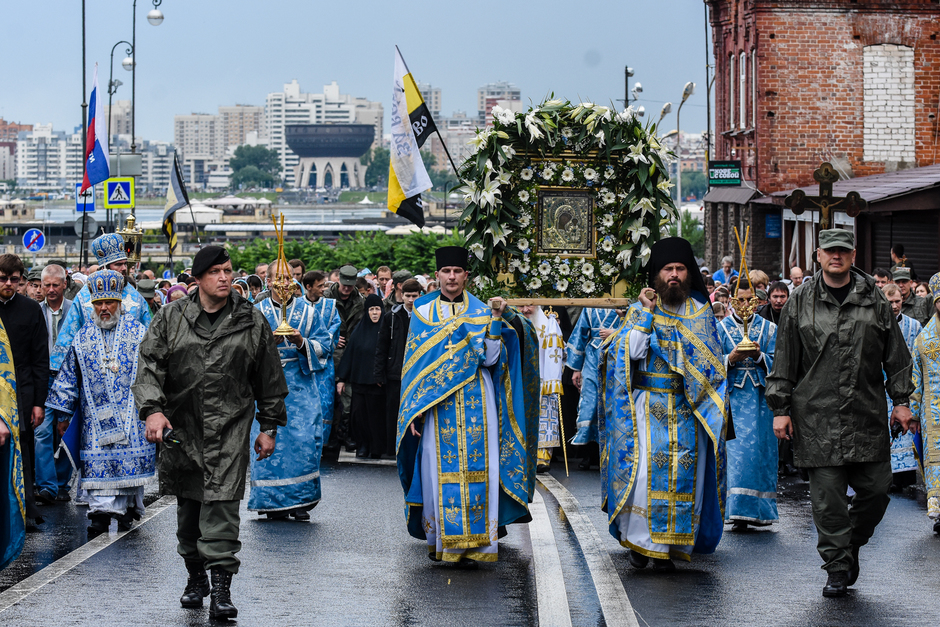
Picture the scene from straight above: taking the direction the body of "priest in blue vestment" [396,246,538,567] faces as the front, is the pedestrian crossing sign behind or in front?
behind

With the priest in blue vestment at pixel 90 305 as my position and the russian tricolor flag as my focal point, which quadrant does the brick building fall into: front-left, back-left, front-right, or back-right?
front-right

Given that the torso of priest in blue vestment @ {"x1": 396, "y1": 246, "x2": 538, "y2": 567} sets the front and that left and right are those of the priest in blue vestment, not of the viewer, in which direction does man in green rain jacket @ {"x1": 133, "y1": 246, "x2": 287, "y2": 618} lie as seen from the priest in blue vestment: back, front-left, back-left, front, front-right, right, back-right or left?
front-right

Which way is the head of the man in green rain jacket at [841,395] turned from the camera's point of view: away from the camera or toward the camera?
toward the camera

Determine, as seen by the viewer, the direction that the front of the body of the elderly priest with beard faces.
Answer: toward the camera

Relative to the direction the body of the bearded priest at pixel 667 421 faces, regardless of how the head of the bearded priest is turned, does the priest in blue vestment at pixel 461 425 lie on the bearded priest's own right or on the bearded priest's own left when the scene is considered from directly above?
on the bearded priest's own right

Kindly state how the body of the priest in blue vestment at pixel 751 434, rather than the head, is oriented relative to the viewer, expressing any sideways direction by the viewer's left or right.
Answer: facing the viewer

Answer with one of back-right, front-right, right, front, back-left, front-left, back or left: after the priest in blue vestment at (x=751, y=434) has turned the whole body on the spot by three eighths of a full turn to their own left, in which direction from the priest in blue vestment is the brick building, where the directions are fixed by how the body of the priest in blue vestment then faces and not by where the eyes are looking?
front-left

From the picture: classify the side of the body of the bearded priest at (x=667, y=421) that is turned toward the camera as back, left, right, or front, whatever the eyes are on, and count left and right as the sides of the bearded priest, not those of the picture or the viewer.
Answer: front
